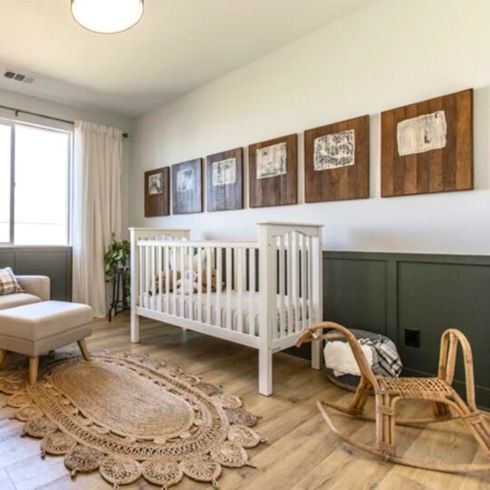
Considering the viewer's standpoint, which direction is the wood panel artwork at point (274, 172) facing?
facing the viewer and to the left of the viewer

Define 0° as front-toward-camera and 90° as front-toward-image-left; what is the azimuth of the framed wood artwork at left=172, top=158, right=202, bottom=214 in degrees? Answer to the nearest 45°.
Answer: approximately 45°

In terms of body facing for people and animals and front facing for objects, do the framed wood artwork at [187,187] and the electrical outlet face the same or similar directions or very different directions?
same or similar directions

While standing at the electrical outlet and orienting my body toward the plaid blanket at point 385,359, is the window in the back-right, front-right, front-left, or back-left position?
front-right

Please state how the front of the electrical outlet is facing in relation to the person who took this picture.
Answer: facing the viewer

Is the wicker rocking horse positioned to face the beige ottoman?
yes

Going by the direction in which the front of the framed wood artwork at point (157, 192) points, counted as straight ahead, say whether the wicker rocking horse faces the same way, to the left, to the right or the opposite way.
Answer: to the right

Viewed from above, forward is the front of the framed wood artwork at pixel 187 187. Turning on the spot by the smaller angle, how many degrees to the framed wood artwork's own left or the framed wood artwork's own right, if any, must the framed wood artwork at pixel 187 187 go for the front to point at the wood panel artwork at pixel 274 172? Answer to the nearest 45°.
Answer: approximately 90° to the framed wood artwork's own left

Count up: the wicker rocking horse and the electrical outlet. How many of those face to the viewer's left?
1

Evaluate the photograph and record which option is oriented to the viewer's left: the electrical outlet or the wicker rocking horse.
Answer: the wicker rocking horse

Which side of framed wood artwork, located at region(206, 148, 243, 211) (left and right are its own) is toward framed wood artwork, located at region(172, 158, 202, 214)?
right

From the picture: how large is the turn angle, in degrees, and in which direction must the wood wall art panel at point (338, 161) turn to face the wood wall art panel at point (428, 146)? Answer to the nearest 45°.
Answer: approximately 90° to its left

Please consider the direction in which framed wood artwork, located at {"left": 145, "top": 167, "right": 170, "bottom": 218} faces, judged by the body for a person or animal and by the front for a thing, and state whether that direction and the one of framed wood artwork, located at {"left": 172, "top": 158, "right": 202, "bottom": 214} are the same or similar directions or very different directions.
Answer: same or similar directions

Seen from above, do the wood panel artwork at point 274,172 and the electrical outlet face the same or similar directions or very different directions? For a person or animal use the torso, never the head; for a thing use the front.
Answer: same or similar directions

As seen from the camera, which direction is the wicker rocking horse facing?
to the viewer's left
